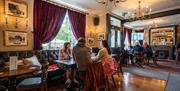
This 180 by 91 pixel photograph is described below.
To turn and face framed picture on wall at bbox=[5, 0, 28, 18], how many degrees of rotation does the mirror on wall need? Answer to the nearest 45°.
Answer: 0° — it already faces it

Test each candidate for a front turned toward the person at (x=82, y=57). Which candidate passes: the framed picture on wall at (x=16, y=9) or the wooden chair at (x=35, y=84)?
the framed picture on wall

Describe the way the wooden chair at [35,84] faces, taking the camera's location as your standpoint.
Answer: facing to the left of the viewer

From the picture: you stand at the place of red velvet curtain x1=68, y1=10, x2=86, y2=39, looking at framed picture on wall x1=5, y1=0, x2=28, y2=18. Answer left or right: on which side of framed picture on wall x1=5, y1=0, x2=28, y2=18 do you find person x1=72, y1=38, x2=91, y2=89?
left

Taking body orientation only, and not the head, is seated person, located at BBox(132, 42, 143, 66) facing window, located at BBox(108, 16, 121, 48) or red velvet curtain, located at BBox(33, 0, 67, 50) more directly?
the window
